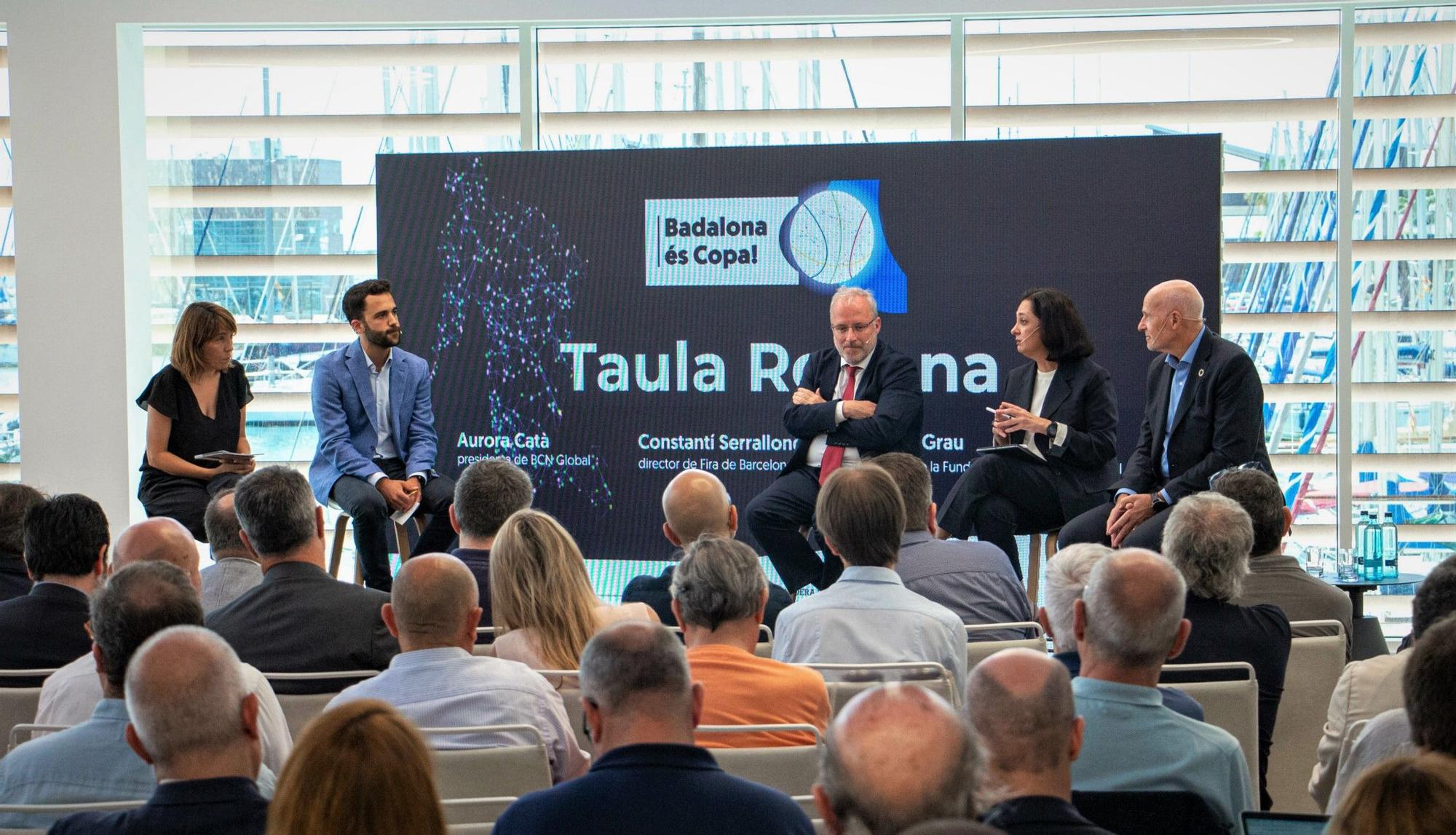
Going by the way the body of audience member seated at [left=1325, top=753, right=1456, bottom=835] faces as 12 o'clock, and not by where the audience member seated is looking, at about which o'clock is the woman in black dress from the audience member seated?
The woman in black dress is roughly at 10 o'clock from the audience member seated.

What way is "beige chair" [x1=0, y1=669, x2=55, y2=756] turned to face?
away from the camera

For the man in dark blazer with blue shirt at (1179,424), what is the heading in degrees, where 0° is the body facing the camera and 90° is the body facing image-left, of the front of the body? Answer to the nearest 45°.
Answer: approximately 45°

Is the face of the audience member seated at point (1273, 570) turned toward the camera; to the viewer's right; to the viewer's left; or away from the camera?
away from the camera

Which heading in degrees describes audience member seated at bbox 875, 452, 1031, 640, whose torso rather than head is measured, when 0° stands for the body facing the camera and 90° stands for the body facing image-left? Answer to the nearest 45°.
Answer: approximately 180°

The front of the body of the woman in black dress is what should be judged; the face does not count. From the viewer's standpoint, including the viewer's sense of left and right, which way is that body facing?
facing the viewer and to the right of the viewer

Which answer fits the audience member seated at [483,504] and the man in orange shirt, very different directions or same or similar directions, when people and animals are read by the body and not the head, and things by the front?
same or similar directions

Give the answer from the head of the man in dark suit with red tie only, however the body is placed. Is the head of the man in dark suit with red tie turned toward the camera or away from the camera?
toward the camera

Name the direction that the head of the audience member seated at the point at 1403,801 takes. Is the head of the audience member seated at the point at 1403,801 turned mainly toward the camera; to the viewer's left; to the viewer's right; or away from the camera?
away from the camera

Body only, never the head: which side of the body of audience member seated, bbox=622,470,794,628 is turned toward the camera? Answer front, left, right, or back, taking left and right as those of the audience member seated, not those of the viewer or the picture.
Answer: back

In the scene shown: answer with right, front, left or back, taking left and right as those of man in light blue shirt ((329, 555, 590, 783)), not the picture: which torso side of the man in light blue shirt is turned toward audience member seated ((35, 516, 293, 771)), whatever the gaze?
left

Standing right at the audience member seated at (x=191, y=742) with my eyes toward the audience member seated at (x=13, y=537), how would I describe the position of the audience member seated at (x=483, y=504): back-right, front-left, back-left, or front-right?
front-right

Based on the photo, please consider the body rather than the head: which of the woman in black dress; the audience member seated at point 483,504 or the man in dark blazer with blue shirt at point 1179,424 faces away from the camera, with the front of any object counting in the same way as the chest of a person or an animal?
the audience member seated

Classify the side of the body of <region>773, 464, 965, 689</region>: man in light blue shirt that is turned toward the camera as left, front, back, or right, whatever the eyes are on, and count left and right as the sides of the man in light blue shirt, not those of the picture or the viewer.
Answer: back

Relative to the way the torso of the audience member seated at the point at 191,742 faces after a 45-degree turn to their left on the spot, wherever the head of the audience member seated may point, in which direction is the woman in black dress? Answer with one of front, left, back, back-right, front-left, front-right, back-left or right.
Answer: front-right

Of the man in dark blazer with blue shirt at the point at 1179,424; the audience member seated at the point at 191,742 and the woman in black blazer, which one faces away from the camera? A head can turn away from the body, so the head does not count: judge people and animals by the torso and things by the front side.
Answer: the audience member seated

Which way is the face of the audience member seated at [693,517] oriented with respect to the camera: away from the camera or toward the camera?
away from the camera

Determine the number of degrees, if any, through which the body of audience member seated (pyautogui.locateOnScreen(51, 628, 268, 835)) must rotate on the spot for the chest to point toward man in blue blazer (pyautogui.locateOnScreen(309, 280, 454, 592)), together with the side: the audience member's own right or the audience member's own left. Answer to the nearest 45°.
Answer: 0° — they already face them

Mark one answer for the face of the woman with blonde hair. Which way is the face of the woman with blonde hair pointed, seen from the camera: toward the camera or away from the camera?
away from the camera

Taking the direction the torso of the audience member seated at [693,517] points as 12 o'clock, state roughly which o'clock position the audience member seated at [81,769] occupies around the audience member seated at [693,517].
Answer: the audience member seated at [81,769] is roughly at 7 o'clock from the audience member seated at [693,517].
